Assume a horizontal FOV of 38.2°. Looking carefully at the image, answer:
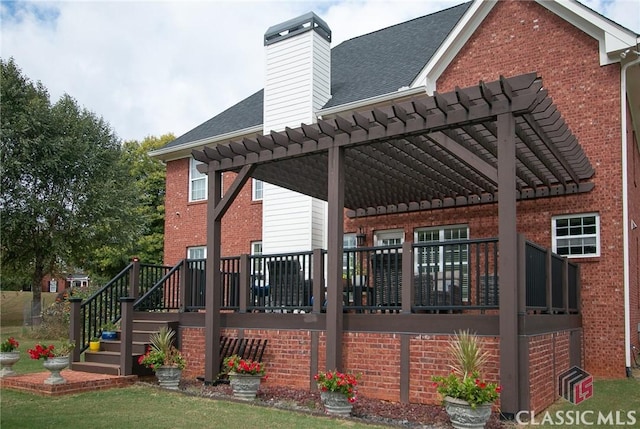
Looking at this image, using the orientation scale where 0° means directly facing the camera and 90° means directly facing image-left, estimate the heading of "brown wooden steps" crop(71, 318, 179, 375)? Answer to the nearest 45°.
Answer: approximately 45°

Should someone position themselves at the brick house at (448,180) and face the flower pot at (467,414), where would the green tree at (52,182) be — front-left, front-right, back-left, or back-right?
back-right

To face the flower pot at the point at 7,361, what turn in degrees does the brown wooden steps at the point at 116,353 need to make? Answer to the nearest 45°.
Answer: approximately 45° to its right

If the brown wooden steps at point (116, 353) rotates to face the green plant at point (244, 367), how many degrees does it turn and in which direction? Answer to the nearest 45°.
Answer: approximately 90° to its left

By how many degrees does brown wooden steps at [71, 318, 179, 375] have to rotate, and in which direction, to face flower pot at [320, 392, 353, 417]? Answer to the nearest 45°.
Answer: approximately 90° to its left
